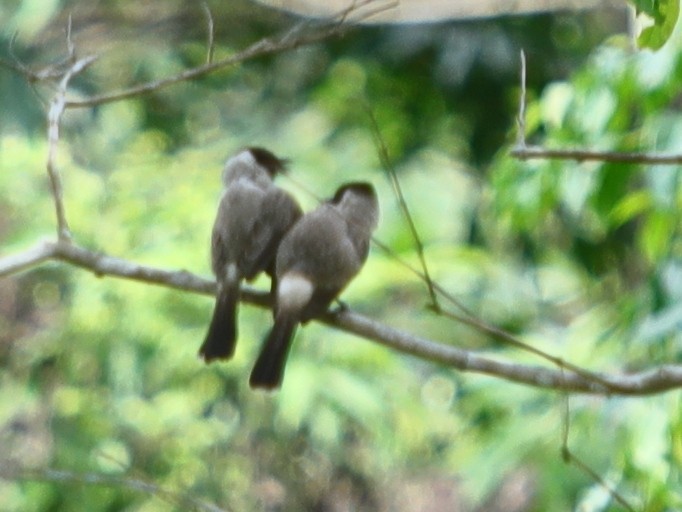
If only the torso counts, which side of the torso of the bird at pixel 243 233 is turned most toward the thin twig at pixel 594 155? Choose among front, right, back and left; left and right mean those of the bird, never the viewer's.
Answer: right

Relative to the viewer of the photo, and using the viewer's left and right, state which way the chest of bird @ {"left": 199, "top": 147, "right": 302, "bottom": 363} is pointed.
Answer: facing away from the viewer and to the right of the viewer
